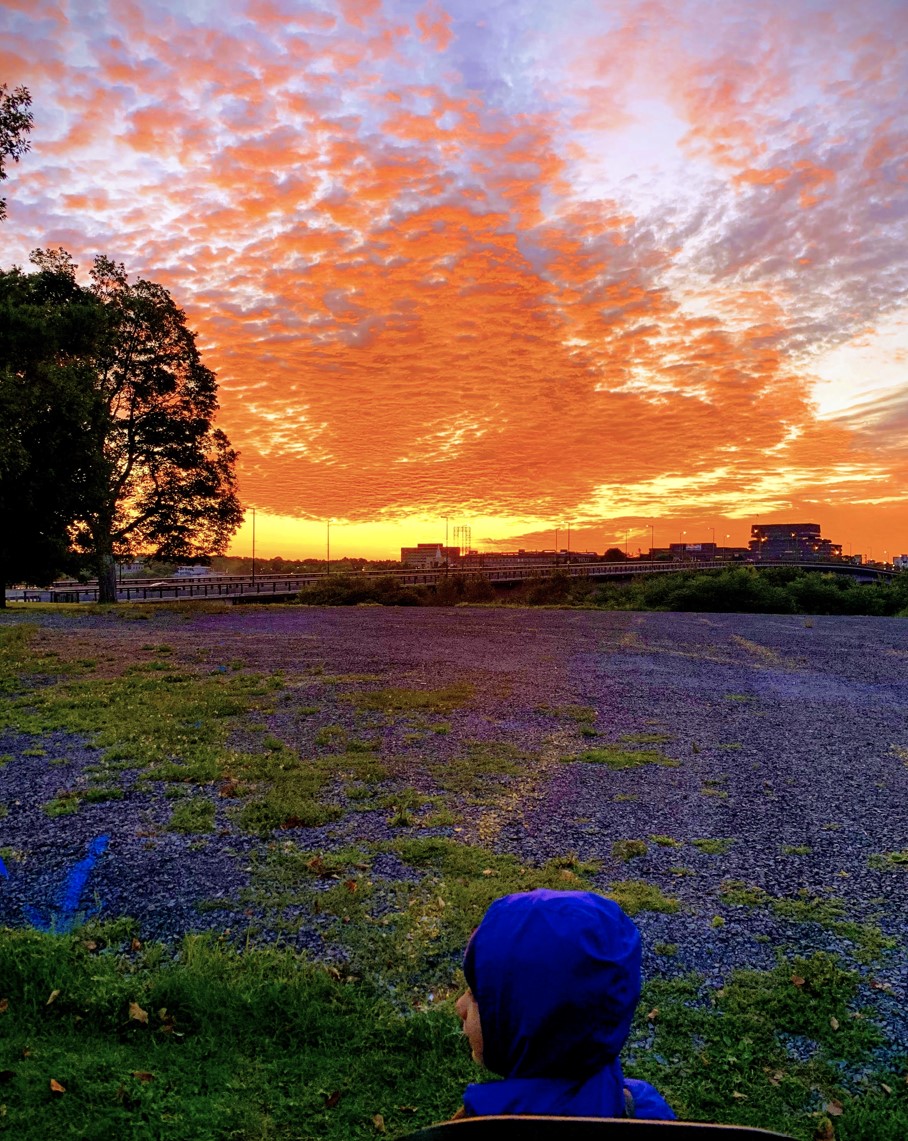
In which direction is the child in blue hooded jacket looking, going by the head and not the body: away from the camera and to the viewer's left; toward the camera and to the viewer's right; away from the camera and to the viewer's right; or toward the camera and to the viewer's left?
away from the camera and to the viewer's left

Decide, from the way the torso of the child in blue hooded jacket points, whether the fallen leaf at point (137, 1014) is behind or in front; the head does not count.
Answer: in front

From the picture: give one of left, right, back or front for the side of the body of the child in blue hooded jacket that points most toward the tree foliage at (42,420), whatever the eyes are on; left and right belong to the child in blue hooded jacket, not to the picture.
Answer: front

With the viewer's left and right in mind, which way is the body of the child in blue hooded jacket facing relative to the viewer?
facing away from the viewer and to the left of the viewer
